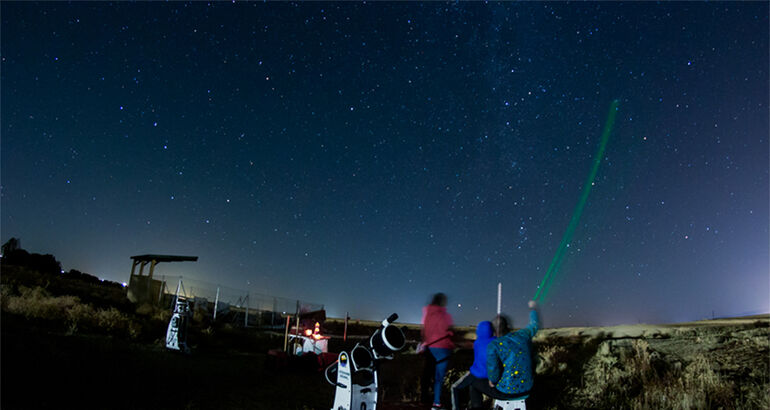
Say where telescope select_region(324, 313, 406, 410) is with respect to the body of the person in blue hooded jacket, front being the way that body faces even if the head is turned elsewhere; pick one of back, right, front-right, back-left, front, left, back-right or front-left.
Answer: left

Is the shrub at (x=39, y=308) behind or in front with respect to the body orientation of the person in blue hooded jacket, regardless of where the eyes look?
in front

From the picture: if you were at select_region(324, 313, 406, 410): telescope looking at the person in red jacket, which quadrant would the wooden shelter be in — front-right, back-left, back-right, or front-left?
front-left

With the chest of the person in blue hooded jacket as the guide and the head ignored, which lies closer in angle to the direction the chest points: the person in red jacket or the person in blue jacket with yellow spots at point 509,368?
the person in red jacket

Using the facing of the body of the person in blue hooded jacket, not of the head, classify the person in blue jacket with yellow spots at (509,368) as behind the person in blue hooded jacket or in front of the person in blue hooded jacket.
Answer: behind

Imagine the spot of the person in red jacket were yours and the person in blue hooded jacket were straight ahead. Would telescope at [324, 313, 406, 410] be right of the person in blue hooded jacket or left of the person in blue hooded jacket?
right

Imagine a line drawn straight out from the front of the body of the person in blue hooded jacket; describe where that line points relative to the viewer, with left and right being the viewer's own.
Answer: facing away from the viewer and to the left of the viewer

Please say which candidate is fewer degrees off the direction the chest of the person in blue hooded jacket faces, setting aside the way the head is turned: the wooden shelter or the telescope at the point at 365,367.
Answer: the wooden shelter

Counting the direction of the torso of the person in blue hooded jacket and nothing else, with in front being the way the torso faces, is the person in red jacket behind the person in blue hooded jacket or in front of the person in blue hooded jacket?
in front

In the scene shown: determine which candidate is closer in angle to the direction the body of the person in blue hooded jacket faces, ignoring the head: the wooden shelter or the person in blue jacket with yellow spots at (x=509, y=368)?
the wooden shelter

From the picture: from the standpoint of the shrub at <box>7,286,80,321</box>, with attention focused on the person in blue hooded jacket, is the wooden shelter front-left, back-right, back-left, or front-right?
back-left

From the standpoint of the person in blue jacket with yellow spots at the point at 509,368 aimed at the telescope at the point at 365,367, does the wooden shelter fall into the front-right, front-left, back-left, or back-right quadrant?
front-right

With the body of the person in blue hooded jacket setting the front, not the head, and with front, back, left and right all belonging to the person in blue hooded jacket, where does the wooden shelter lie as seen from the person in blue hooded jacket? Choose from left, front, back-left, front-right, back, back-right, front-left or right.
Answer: front
